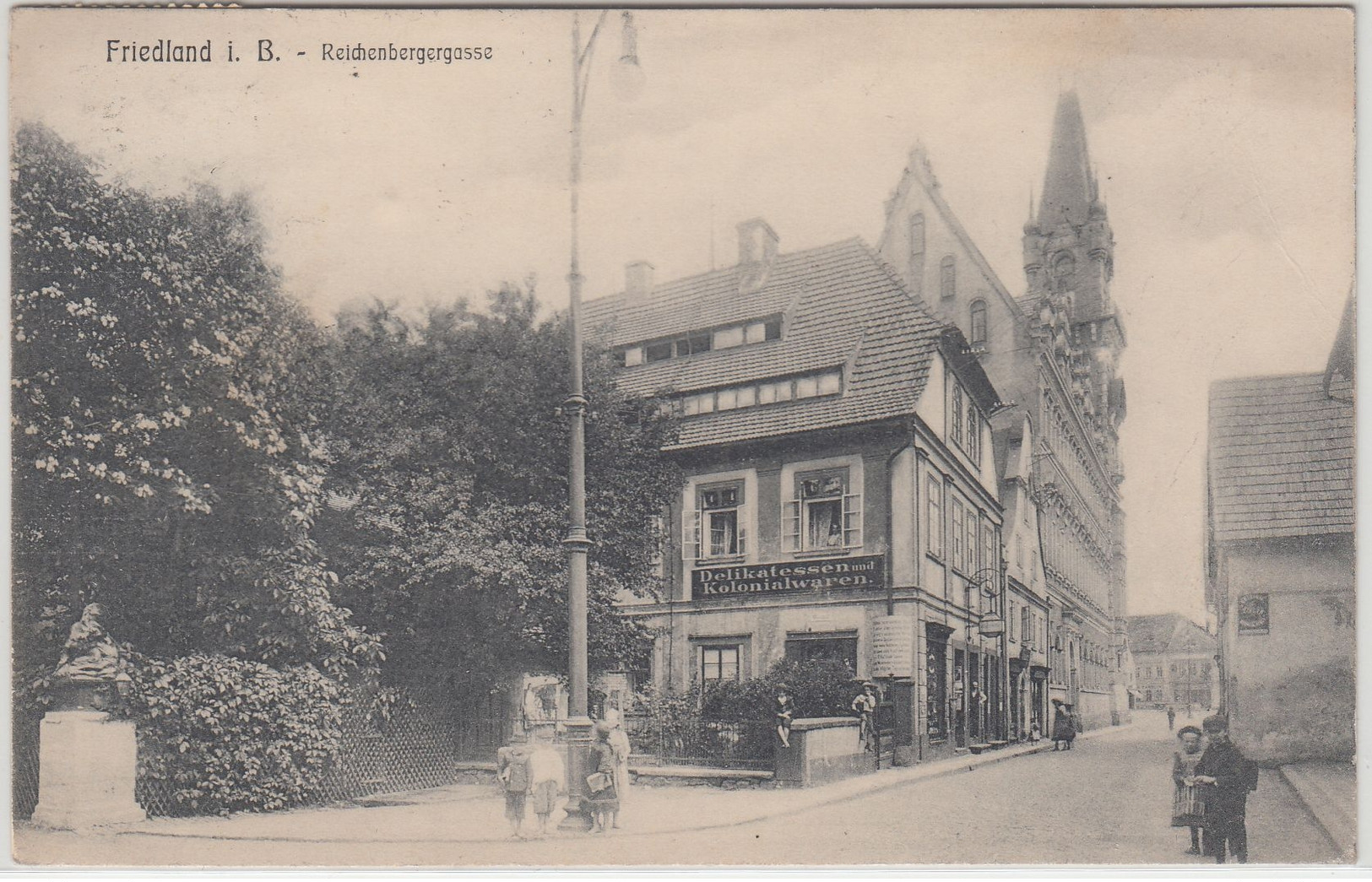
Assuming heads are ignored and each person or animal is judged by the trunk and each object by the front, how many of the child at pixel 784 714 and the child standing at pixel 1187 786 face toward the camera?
2

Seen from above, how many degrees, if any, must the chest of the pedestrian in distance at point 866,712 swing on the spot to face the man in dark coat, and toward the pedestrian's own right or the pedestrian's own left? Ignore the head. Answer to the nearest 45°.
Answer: approximately 45° to the pedestrian's own left

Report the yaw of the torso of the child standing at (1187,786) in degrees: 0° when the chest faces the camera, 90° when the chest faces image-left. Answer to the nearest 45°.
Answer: approximately 0°

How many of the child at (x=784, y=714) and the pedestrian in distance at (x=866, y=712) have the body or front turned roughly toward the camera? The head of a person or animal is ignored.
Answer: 2

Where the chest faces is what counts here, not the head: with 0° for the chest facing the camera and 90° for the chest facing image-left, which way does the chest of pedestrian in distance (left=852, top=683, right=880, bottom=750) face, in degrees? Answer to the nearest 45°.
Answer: approximately 0°
